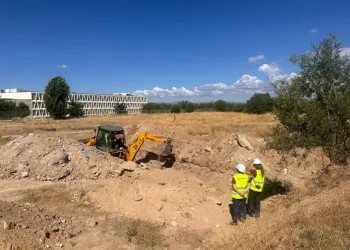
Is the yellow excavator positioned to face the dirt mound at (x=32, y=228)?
no

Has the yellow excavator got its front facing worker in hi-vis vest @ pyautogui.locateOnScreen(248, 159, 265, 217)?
no

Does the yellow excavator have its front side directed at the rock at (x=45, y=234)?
no

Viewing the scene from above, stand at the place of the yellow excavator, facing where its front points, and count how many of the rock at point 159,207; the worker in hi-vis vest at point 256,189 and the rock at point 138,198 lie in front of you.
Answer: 0

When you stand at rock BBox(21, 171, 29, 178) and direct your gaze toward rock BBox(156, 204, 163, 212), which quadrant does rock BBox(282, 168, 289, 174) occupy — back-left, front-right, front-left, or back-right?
front-left

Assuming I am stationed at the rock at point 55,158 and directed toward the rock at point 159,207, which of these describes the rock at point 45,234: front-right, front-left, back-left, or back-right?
front-right
